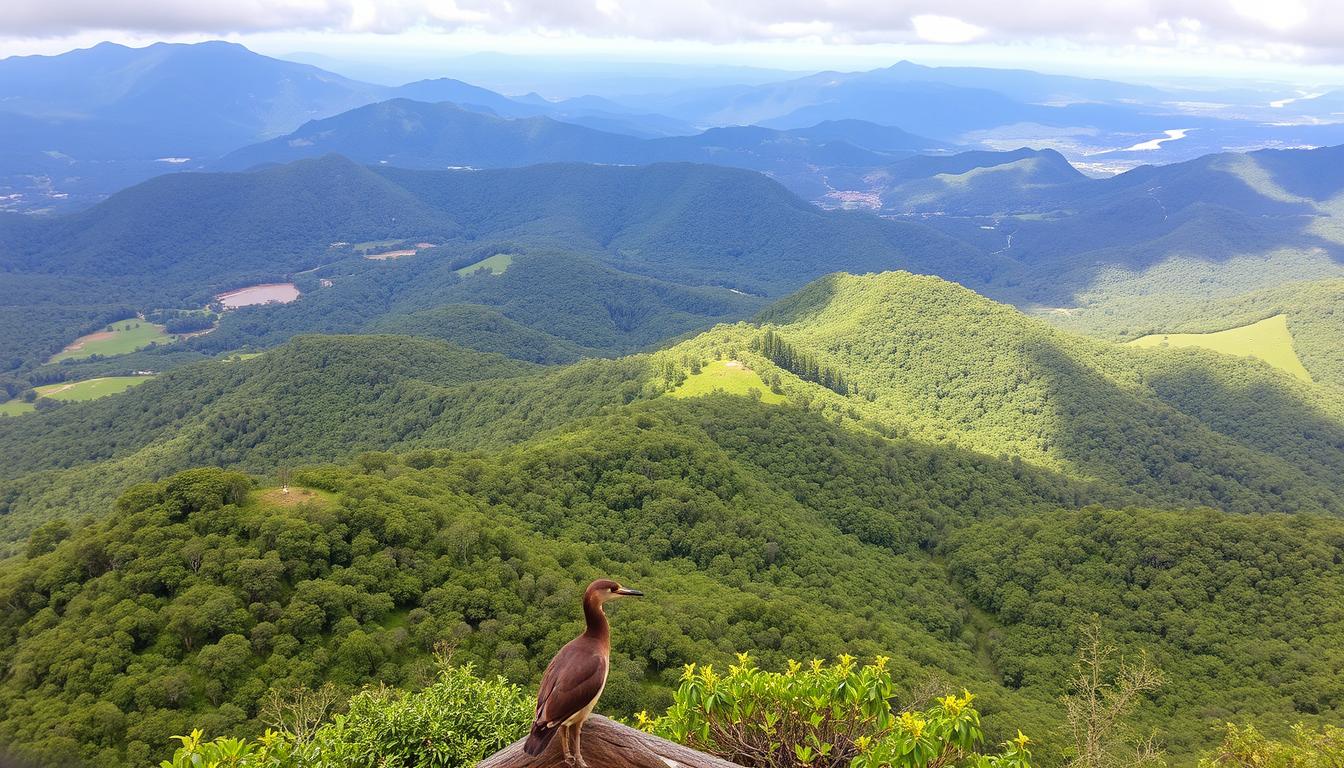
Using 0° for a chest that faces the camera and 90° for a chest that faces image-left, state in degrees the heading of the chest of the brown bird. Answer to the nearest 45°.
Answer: approximately 270°

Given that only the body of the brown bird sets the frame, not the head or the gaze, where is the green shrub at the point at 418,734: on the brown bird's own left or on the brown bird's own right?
on the brown bird's own left

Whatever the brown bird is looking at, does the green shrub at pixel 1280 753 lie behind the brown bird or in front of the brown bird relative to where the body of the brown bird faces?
in front
